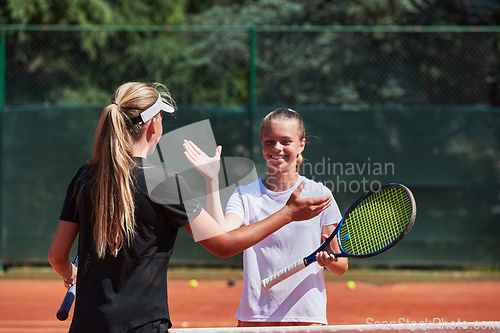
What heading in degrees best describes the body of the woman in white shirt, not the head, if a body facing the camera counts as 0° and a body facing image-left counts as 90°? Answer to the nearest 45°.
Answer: approximately 0°

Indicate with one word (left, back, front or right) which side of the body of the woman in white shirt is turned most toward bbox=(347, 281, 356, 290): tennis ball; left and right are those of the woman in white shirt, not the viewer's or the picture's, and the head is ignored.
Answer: back

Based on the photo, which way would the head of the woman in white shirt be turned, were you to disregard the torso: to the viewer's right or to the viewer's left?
to the viewer's left

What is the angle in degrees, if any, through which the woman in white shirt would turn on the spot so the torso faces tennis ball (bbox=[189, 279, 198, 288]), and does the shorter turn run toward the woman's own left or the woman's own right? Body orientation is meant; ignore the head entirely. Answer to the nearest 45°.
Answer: approximately 180°
